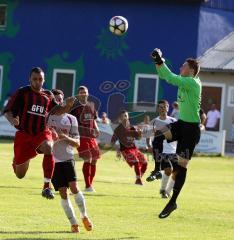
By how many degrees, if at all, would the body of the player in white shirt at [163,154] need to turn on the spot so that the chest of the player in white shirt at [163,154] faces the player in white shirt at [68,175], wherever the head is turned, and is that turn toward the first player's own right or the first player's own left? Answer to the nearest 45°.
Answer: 0° — they already face them

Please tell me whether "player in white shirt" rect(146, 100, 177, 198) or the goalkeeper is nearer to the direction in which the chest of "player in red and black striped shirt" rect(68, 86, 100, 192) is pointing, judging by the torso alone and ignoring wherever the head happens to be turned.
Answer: the goalkeeper

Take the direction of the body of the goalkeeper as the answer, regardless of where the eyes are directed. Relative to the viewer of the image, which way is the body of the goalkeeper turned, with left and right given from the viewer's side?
facing to the left of the viewer

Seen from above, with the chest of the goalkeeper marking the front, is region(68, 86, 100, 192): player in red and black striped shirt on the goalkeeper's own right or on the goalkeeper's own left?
on the goalkeeper's own right
